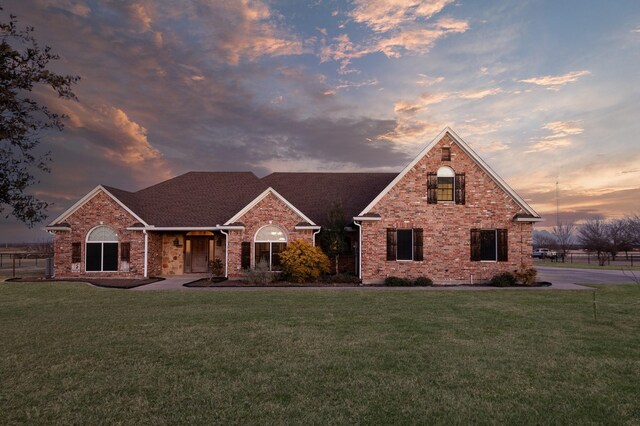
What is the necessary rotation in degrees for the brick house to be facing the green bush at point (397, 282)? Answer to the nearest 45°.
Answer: approximately 45° to its left

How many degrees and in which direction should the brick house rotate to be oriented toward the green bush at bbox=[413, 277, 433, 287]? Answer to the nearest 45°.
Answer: approximately 45° to its left

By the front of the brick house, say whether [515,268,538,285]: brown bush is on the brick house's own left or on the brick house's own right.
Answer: on the brick house's own left

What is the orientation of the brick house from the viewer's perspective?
toward the camera

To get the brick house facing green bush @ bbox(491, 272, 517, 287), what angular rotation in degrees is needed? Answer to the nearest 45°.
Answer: approximately 90° to its left
